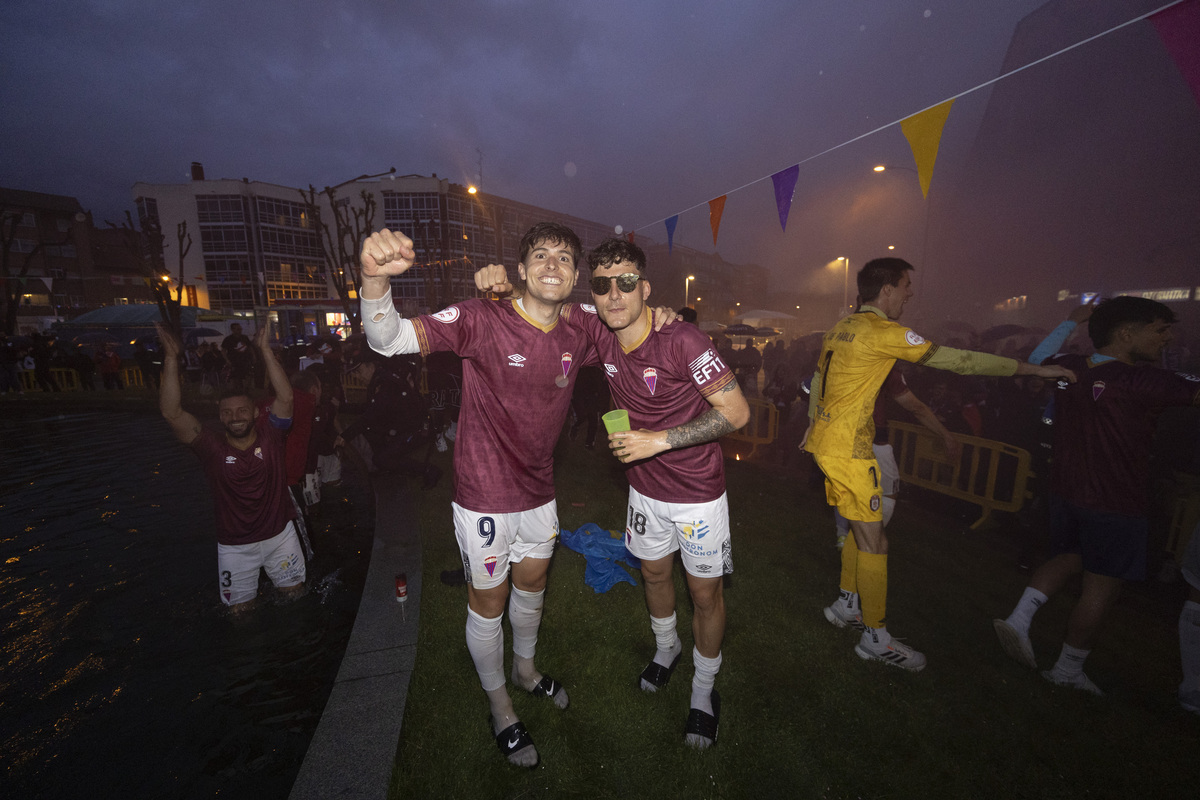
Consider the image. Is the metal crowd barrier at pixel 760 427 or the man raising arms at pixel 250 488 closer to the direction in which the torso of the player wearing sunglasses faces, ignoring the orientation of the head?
the man raising arms

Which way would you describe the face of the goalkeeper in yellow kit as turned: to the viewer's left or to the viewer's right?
to the viewer's right

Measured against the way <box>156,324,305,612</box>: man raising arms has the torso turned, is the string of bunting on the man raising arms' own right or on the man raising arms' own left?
on the man raising arms' own left

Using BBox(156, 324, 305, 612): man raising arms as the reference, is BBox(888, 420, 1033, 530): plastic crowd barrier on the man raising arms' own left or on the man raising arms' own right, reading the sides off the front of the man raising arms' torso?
on the man raising arms' own left

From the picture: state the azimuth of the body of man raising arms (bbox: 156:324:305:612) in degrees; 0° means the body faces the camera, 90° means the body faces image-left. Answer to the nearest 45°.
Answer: approximately 0°

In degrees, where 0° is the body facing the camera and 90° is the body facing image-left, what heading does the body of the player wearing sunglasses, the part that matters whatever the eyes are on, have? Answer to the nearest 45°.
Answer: approximately 45°

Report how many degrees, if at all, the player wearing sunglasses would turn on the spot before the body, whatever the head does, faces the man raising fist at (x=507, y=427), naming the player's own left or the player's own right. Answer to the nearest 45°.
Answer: approximately 45° to the player's own right

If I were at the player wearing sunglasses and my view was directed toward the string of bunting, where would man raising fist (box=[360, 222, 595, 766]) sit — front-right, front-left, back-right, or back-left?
back-left

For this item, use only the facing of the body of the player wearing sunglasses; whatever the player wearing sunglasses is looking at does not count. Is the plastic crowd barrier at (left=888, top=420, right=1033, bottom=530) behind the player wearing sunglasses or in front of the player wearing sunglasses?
behind
